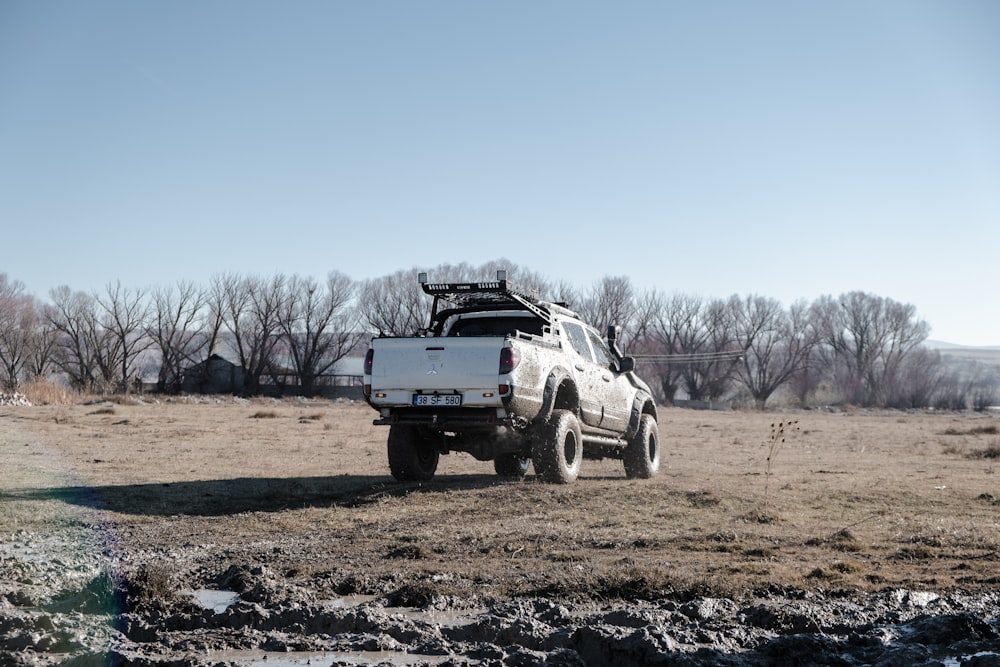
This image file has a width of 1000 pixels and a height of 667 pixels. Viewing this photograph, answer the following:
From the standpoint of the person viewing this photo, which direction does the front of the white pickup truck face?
facing away from the viewer and to the right of the viewer
